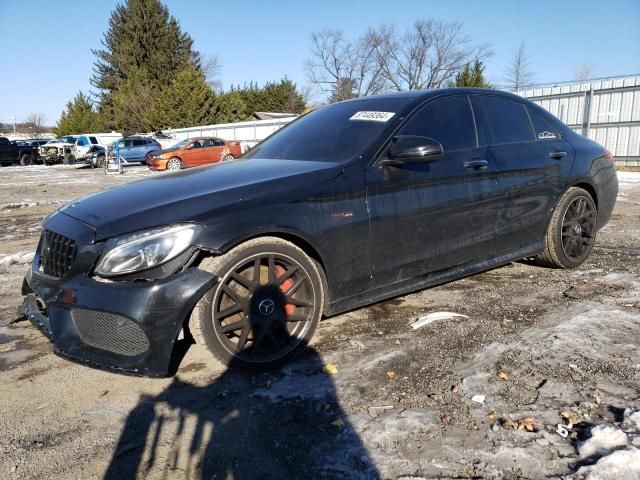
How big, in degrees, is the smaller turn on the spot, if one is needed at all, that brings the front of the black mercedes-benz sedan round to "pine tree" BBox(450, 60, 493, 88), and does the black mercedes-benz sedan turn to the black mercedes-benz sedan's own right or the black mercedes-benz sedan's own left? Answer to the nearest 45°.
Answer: approximately 135° to the black mercedes-benz sedan's own right

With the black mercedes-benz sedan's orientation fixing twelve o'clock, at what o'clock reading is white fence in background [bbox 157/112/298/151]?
The white fence in background is roughly at 4 o'clock from the black mercedes-benz sedan.

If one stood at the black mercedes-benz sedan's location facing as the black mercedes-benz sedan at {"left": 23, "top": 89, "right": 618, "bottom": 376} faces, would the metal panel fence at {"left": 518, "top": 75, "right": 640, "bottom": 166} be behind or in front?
behind

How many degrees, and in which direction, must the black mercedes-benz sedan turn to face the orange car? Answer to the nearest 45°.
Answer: approximately 135° to its right

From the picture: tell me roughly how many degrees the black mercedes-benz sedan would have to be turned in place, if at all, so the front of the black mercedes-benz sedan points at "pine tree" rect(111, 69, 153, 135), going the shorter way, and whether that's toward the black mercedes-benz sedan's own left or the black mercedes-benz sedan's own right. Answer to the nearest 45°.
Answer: approximately 135° to the black mercedes-benz sedan's own right

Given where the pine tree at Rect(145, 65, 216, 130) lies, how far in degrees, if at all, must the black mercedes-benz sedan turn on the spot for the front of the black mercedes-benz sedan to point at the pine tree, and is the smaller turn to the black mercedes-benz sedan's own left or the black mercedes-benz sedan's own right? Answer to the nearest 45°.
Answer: approximately 135° to the black mercedes-benz sedan's own right

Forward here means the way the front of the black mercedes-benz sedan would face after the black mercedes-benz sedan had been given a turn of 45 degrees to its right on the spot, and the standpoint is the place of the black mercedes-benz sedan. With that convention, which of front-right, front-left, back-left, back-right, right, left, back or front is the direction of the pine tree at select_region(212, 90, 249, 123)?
right

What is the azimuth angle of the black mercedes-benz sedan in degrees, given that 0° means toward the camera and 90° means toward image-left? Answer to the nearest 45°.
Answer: approximately 45°
